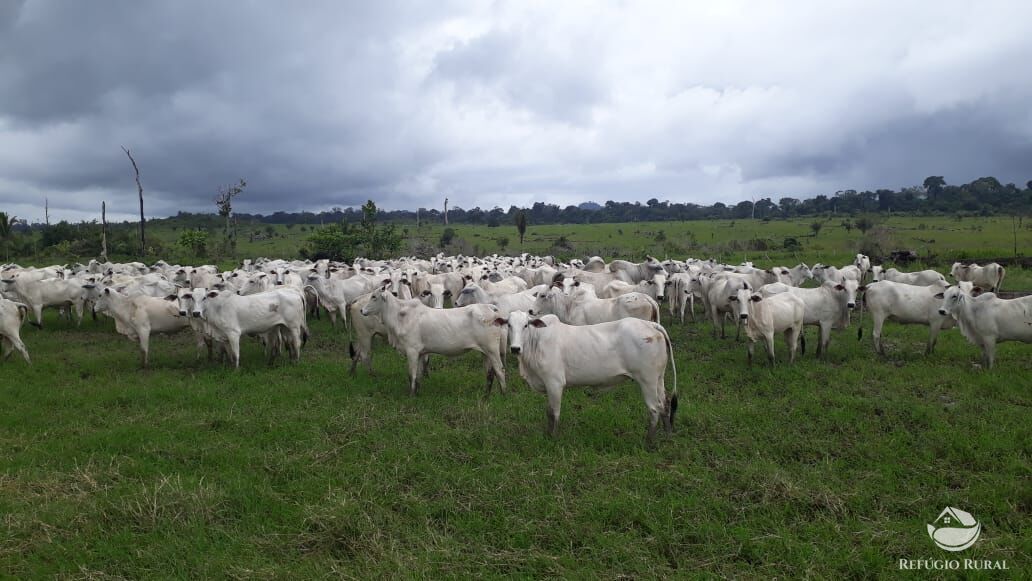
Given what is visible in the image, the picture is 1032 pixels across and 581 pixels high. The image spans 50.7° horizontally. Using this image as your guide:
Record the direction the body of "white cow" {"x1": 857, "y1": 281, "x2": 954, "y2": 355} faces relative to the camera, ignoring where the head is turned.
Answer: to the viewer's right

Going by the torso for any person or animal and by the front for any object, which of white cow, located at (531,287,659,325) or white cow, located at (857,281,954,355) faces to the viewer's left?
white cow, located at (531,287,659,325)

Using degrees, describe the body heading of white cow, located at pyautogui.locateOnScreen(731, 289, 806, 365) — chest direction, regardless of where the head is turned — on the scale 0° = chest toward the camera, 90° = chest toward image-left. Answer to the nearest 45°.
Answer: approximately 45°

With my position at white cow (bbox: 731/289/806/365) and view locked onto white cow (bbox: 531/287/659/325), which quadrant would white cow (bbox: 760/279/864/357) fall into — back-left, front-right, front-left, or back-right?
back-right

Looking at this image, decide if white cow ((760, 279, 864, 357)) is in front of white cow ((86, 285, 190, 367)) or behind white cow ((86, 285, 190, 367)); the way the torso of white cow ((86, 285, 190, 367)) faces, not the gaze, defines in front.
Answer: behind

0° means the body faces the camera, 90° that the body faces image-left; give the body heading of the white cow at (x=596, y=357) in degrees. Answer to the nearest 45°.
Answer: approximately 90°

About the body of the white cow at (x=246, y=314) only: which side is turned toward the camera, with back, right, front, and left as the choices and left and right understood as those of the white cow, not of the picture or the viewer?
left

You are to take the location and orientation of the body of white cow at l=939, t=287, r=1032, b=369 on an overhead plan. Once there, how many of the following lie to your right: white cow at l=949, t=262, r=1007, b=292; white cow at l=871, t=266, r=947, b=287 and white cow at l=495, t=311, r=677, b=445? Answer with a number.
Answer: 2
